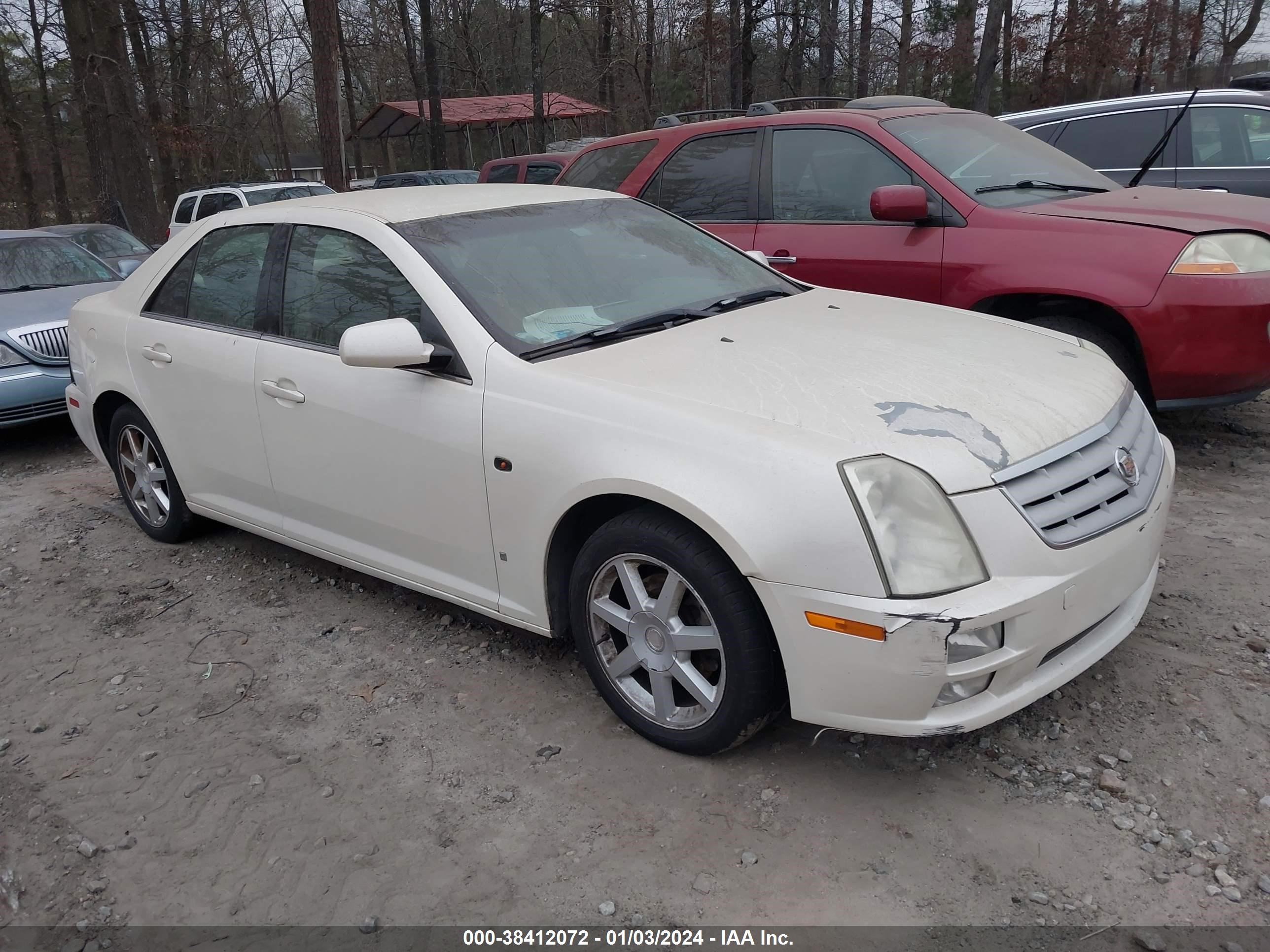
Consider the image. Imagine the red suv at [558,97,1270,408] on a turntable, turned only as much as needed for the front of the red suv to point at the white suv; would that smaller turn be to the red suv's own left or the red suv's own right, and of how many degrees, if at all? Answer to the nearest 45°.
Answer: approximately 180°

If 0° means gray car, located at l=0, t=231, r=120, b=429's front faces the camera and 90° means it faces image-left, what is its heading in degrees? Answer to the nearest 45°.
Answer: approximately 315°

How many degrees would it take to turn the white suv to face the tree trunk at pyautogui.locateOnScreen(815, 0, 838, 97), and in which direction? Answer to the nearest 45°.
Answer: approximately 45° to its left

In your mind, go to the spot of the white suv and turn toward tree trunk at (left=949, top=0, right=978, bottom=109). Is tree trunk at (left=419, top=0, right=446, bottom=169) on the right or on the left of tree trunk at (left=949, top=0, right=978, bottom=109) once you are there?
left

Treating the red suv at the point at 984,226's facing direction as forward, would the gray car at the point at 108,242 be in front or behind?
behind

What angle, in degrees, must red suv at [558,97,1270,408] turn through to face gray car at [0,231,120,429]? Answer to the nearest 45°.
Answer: approximately 135° to its right

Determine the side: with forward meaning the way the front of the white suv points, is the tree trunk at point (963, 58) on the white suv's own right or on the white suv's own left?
on the white suv's own left

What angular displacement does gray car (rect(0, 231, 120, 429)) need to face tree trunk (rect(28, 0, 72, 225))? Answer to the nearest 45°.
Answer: approximately 135° to its left
